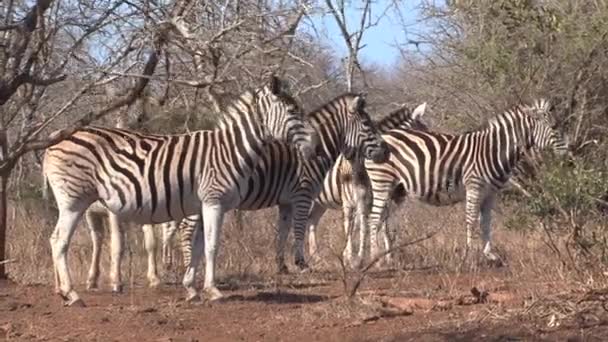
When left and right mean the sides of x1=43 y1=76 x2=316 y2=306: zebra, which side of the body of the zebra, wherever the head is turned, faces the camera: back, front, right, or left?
right

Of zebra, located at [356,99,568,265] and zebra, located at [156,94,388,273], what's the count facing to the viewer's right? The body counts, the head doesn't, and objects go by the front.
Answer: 2

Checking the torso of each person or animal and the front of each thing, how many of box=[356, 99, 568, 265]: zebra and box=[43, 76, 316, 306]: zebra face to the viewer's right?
2

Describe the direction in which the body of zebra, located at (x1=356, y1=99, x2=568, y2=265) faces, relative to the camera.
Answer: to the viewer's right

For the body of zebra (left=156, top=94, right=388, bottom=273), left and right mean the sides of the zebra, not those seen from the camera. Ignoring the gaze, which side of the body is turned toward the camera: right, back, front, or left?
right

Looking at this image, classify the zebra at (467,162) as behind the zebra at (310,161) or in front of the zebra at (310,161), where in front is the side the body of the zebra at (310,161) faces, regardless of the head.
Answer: in front

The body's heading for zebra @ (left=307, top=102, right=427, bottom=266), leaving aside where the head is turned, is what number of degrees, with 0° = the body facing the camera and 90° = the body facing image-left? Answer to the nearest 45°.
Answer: approximately 315°

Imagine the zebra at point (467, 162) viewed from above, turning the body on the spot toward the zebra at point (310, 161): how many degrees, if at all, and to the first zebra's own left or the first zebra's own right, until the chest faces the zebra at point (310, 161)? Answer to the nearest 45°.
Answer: approximately 135° to the first zebra's own right
